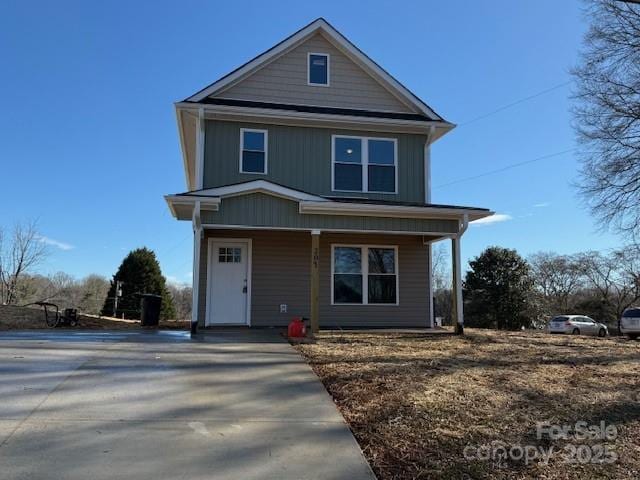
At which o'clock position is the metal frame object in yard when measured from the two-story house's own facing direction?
The metal frame object in yard is roughly at 3 o'clock from the two-story house.

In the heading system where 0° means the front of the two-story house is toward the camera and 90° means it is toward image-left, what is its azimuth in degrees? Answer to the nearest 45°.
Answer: approximately 0°

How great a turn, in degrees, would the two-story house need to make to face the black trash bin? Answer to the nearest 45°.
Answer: approximately 90° to its right

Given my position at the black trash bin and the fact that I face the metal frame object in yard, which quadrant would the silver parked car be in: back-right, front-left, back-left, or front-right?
back-right

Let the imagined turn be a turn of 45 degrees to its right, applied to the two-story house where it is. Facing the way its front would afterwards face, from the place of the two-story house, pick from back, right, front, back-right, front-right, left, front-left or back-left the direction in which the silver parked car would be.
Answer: back
